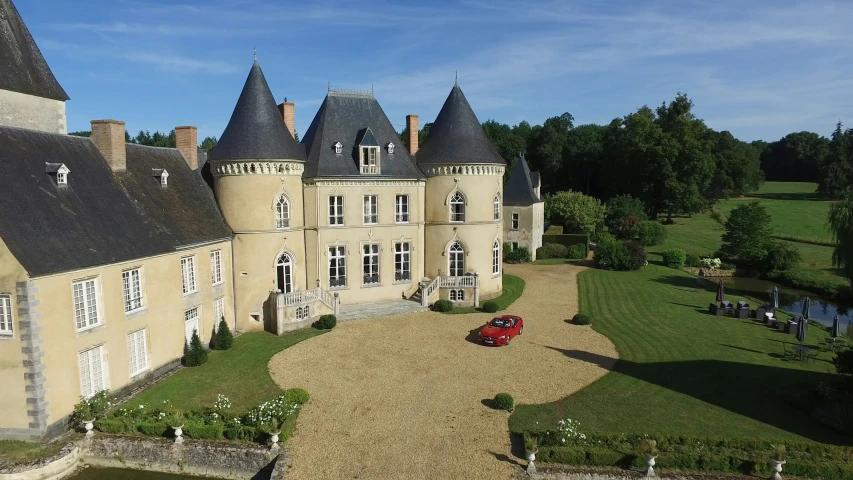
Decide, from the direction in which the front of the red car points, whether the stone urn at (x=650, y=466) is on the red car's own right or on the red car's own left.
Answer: on the red car's own left

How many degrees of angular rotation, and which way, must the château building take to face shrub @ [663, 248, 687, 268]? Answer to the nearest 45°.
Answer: approximately 90° to its left

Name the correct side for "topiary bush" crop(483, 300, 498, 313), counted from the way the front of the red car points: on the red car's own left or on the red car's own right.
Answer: on the red car's own right

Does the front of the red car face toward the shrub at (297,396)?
yes

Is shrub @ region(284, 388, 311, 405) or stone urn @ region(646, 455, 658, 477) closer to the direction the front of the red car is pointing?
the shrub

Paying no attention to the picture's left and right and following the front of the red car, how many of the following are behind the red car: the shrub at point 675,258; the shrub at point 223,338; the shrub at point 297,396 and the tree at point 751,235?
2

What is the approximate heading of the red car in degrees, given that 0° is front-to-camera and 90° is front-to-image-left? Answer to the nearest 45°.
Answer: approximately 45°

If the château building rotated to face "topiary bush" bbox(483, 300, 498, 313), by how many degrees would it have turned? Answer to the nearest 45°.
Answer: approximately 90° to its left

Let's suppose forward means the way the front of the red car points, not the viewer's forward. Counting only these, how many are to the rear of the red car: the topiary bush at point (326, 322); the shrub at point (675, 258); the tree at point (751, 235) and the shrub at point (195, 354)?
2

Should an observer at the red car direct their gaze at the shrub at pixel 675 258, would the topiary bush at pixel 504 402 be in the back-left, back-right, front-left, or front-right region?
back-right

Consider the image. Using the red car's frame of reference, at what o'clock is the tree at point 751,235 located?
The tree is roughly at 6 o'clock from the red car.
